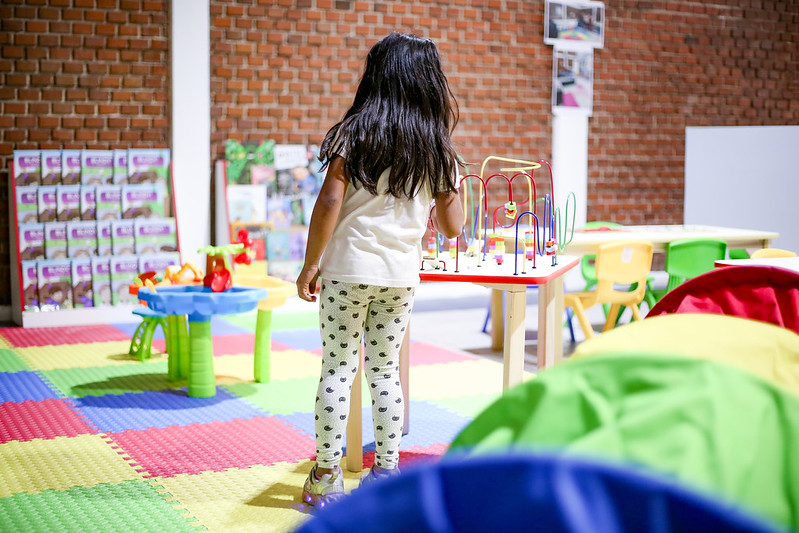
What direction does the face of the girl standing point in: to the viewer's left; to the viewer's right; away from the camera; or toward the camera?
away from the camera

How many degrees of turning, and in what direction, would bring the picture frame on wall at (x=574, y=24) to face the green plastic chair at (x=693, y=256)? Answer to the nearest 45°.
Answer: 0° — it already faces it

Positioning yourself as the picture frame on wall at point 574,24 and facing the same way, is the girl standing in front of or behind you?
in front

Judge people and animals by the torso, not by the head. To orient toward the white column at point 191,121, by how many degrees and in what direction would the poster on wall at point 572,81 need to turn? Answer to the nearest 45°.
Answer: approximately 45° to its right

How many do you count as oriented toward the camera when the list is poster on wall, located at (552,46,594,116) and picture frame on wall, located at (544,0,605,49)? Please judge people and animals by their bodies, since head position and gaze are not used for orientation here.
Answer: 2

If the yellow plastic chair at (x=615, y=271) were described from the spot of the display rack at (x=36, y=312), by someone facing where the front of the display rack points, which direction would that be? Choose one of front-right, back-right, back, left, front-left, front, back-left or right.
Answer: front-left

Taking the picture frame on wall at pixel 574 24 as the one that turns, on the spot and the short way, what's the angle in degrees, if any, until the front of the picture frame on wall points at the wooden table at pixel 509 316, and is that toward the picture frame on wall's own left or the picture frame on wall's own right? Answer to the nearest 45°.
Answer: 0° — it already faces it

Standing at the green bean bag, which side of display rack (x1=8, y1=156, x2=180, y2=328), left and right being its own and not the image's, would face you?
front

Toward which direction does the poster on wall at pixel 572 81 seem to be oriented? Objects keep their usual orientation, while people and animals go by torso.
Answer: toward the camera

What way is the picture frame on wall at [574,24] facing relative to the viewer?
toward the camera

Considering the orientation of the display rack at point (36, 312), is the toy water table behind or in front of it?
in front

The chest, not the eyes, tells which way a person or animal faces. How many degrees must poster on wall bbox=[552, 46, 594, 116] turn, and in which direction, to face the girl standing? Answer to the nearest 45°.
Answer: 0° — it already faces them

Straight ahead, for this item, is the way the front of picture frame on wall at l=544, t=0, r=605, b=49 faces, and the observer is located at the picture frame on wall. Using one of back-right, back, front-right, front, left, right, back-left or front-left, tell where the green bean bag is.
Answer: front

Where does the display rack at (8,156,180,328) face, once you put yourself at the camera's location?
facing the viewer

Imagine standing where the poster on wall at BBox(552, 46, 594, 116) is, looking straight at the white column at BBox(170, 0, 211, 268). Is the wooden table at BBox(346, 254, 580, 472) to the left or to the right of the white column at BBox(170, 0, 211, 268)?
left

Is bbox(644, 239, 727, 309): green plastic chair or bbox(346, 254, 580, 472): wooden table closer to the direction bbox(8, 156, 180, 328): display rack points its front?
the wooden table
